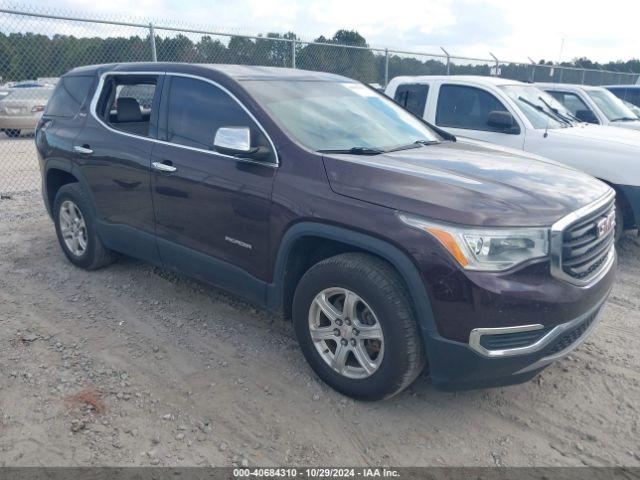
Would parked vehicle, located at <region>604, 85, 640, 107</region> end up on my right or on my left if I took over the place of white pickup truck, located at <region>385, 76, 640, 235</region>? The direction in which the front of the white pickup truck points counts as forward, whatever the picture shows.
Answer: on my left

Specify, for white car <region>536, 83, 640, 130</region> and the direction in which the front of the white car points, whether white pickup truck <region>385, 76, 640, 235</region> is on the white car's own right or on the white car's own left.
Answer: on the white car's own right

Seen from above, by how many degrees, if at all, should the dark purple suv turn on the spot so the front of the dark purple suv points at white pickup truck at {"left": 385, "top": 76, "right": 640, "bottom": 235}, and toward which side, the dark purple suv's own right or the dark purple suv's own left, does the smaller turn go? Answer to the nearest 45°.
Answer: approximately 90° to the dark purple suv's own left

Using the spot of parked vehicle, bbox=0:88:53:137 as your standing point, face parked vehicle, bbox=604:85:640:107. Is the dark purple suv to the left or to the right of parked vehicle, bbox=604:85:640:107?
right

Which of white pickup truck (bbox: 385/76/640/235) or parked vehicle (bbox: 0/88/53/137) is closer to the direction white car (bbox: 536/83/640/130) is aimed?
the white pickup truck

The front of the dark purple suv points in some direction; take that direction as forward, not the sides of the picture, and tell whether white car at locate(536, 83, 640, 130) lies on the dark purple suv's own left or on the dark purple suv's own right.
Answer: on the dark purple suv's own left
